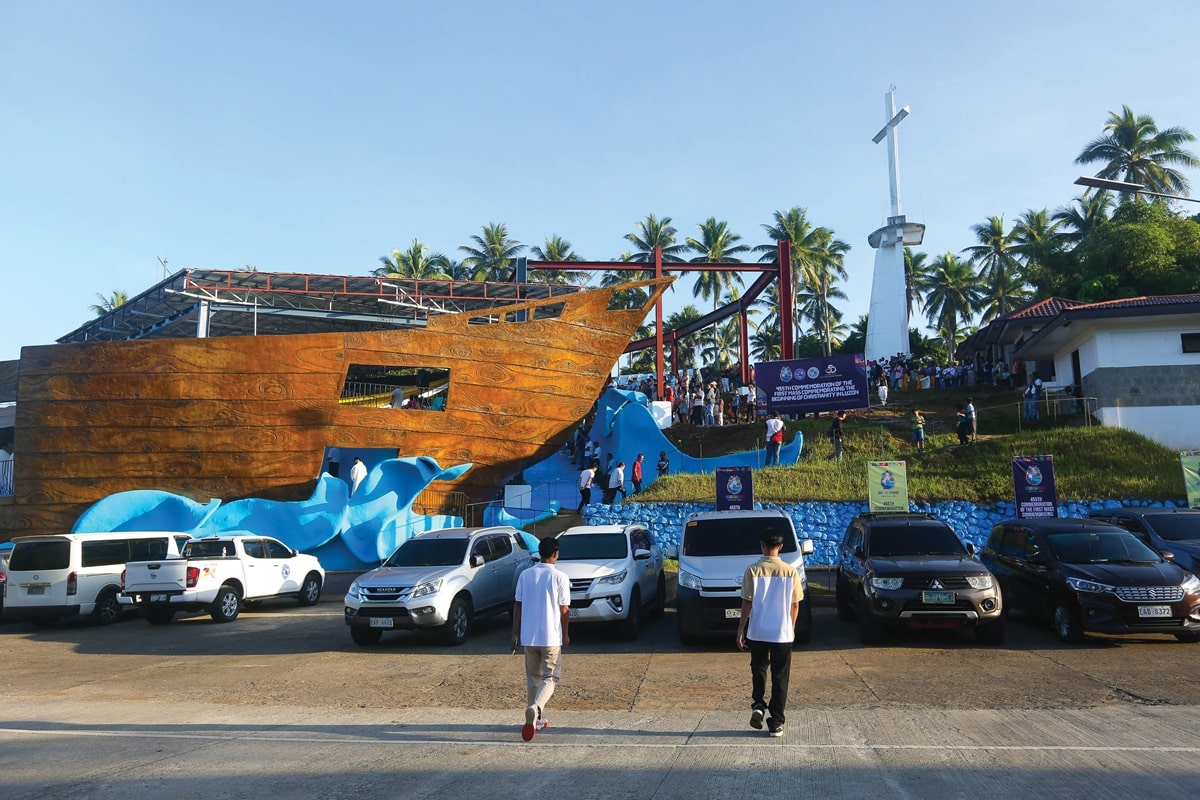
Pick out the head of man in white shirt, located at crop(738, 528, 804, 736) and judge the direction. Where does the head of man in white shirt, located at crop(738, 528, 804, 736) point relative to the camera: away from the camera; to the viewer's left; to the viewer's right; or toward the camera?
away from the camera

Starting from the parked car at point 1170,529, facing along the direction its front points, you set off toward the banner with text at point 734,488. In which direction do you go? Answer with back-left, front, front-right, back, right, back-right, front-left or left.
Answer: back-right

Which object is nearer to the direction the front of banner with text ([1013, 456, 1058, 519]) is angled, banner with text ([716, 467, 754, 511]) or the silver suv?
the silver suv

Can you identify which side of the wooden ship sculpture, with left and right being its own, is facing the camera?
right

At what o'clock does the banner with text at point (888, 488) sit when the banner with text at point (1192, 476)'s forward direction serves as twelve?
the banner with text at point (888, 488) is roughly at 2 o'clock from the banner with text at point (1192, 476).

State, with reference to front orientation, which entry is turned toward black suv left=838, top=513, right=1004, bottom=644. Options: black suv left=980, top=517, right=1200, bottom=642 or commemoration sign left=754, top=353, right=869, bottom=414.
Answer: the commemoration sign

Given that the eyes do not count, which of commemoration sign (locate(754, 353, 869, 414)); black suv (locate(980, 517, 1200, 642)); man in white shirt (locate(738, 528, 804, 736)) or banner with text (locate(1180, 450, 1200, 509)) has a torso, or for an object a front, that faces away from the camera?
the man in white shirt

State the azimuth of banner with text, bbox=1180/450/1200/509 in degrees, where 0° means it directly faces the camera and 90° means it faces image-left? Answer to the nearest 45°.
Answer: approximately 0°

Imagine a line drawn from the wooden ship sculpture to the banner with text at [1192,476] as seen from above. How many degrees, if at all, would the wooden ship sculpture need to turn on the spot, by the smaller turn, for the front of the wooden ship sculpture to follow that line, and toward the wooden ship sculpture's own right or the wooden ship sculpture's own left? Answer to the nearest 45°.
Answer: approximately 45° to the wooden ship sculpture's own right

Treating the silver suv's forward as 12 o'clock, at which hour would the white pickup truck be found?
The white pickup truck is roughly at 3 o'clock from the silver suv.

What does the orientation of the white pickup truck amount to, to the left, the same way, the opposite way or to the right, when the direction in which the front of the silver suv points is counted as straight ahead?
the opposite way

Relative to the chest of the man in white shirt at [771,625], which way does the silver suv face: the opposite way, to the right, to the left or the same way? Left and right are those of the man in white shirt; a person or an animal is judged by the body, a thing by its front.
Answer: the opposite way

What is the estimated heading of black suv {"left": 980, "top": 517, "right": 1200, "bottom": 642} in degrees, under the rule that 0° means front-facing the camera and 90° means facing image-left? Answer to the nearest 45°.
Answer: approximately 315°

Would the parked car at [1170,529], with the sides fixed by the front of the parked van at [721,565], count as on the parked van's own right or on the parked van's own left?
on the parked van's own left
